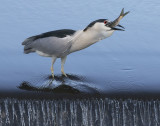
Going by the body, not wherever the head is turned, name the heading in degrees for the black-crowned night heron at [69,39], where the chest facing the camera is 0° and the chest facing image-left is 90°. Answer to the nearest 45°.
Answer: approximately 270°
